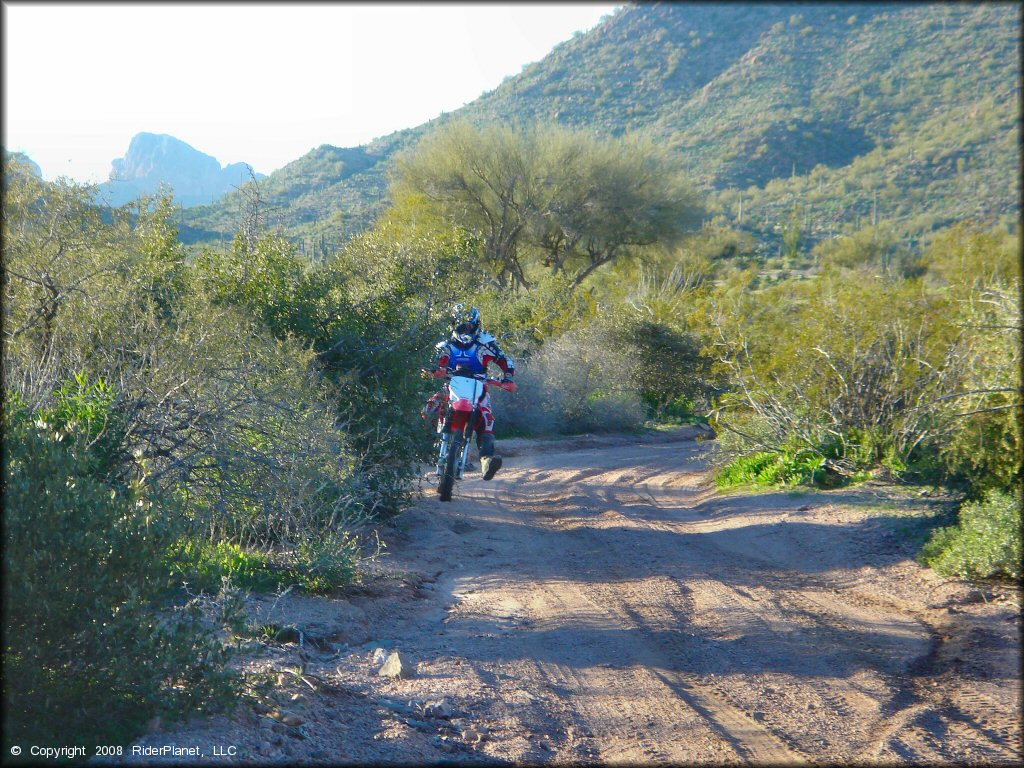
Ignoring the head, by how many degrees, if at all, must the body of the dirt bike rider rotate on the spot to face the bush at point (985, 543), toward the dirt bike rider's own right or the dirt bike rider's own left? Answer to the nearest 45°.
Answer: approximately 45° to the dirt bike rider's own left

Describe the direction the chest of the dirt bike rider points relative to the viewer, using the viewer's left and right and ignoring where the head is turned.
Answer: facing the viewer

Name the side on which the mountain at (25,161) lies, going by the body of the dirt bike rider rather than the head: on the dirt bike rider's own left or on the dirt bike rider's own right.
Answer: on the dirt bike rider's own right

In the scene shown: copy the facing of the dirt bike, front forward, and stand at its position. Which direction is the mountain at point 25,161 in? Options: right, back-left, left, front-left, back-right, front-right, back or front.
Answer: right

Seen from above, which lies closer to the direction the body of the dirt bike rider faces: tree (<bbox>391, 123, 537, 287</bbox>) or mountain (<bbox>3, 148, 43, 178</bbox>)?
the mountain

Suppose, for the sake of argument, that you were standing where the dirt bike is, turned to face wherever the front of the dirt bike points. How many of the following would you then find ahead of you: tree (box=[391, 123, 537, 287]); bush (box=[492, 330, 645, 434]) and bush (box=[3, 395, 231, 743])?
1

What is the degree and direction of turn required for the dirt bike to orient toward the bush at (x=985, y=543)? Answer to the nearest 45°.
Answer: approximately 45° to its left

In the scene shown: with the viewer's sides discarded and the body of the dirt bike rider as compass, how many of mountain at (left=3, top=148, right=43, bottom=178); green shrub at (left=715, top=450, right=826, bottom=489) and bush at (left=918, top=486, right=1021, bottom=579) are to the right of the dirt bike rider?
1

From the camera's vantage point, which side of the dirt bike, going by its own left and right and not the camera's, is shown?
front

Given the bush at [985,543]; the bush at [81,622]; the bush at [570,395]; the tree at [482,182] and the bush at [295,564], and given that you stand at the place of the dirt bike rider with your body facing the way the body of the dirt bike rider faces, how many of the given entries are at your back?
2

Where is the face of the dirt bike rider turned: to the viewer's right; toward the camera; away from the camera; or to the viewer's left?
toward the camera

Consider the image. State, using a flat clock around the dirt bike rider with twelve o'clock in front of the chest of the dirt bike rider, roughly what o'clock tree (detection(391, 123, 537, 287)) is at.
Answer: The tree is roughly at 6 o'clock from the dirt bike rider.

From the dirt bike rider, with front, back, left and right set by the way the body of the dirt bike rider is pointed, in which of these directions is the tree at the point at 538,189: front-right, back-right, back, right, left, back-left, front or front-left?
back

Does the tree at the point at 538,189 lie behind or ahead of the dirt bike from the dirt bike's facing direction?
behind

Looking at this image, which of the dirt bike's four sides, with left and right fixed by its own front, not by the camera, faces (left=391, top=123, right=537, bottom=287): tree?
back
